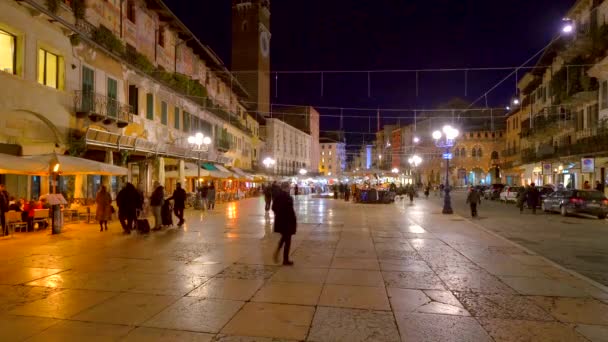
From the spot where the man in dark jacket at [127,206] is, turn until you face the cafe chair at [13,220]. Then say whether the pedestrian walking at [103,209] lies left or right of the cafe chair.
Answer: right
